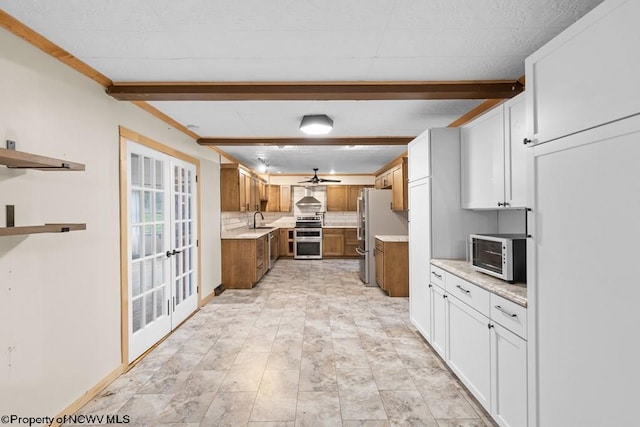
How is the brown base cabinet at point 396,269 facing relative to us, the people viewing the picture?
facing to the left of the viewer

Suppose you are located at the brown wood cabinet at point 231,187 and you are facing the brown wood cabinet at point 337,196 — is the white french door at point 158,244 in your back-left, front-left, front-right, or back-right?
back-right

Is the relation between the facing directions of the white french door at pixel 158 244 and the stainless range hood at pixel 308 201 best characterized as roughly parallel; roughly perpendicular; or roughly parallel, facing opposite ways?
roughly perpendicular

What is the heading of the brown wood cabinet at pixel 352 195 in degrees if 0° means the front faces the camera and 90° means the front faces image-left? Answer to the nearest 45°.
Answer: approximately 0°

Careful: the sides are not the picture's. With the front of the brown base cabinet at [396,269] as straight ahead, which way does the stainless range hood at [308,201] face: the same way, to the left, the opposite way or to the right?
to the left

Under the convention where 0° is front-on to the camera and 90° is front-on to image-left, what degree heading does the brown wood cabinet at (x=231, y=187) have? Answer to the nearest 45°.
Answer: approximately 270°

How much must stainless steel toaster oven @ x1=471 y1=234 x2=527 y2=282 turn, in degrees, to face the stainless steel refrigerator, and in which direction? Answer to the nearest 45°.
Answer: approximately 90° to its right

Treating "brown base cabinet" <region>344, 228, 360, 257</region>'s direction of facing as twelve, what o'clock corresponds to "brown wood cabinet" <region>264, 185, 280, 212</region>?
The brown wood cabinet is roughly at 3 o'clock from the brown base cabinet.

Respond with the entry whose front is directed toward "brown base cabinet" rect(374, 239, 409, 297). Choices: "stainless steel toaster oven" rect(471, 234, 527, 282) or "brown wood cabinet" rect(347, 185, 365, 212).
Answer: the brown wood cabinet

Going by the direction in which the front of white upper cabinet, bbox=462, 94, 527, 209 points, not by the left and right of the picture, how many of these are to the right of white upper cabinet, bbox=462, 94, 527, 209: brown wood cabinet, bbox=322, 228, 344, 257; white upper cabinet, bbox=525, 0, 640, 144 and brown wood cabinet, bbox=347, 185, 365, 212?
2

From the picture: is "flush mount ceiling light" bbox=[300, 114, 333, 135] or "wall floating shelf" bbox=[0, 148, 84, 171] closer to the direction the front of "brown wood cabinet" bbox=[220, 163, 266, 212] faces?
the flush mount ceiling light

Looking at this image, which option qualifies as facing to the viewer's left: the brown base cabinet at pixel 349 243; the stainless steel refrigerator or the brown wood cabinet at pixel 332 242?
the stainless steel refrigerator

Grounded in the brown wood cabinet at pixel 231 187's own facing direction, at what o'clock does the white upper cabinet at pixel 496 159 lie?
The white upper cabinet is roughly at 2 o'clock from the brown wood cabinet.

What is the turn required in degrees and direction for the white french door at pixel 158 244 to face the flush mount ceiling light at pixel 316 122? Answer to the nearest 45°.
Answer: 0° — it already faces it

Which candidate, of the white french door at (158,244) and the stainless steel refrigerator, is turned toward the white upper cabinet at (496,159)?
the white french door
